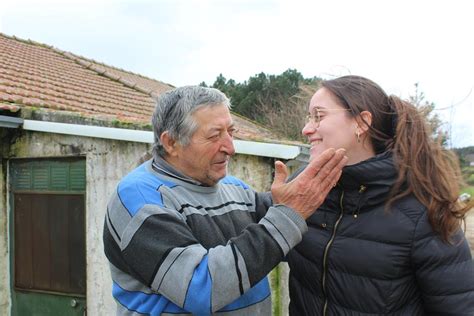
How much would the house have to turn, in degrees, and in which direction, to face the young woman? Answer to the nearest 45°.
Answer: approximately 45° to its left

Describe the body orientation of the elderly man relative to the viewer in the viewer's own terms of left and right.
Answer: facing the viewer and to the right of the viewer

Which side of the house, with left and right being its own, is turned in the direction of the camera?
front

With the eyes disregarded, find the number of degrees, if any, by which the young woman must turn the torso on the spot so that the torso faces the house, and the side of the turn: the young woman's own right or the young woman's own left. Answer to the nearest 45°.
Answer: approximately 90° to the young woman's own right

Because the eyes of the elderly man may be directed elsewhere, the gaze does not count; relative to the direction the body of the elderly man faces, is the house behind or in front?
behind

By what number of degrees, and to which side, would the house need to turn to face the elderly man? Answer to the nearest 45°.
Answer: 0° — it already faces them

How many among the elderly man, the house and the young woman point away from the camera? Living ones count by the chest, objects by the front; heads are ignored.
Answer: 0

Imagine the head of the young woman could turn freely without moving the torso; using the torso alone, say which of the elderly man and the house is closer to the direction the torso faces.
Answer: the elderly man

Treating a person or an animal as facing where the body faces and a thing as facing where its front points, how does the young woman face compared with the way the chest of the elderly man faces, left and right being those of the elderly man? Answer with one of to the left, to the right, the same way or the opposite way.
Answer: to the right

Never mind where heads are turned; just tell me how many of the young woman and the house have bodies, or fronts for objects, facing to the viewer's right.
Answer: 0

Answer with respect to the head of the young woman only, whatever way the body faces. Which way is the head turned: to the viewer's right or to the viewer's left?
to the viewer's left
